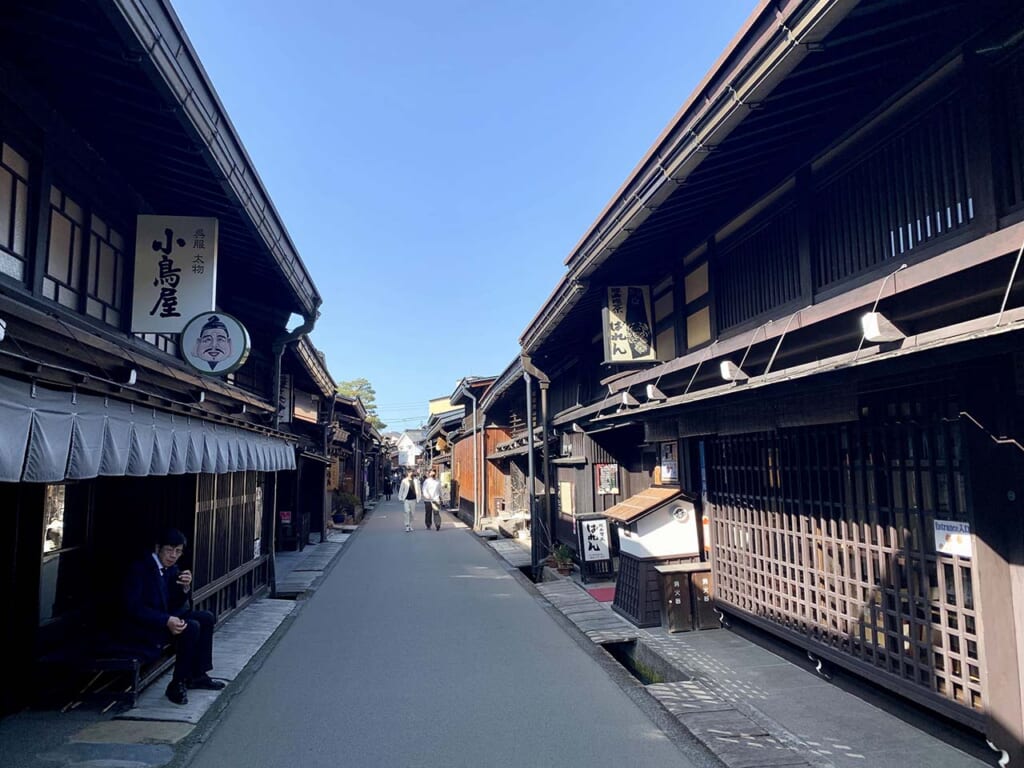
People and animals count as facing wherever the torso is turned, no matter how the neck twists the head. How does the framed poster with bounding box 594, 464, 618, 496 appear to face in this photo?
toward the camera

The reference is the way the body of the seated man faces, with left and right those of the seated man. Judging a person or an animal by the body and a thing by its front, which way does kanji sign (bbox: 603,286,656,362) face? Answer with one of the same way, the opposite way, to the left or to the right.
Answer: to the right

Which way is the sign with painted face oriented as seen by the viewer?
toward the camera

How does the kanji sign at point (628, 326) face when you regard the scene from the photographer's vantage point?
facing the viewer

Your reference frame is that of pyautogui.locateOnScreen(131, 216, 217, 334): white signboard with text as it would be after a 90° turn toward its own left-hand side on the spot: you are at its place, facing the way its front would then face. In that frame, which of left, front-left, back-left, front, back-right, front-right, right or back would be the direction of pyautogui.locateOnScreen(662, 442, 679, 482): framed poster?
front

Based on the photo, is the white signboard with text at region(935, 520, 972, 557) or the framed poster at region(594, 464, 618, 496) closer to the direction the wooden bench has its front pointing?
the white signboard with text

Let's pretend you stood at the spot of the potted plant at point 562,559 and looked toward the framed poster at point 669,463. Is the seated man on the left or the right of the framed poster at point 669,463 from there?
right

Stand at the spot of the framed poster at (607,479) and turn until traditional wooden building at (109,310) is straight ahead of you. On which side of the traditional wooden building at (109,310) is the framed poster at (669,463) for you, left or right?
left

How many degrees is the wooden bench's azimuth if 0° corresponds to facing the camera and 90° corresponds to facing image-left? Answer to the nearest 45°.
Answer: approximately 315°

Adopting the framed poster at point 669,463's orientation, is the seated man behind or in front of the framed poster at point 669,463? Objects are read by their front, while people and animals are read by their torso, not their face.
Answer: in front
